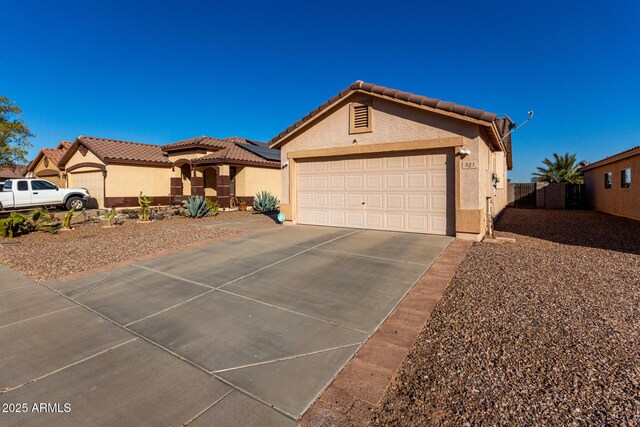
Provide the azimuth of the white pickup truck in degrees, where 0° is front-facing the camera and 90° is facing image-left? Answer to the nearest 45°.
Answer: approximately 270°

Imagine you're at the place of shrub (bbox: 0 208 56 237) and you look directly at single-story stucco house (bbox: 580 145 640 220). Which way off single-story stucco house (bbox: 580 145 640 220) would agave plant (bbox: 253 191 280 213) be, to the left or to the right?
left

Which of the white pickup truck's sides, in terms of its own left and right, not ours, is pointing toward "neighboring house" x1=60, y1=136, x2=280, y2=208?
front

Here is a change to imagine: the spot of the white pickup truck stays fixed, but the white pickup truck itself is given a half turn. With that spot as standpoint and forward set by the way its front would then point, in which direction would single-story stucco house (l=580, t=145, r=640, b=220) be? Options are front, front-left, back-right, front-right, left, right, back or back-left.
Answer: back-left

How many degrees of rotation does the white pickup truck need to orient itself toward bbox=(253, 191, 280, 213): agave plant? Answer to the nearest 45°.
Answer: approximately 45° to its right

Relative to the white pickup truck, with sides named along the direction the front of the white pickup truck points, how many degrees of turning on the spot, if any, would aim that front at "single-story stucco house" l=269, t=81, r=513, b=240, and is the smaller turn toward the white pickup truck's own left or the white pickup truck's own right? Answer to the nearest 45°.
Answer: approximately 45° to the white pickup truck's own right

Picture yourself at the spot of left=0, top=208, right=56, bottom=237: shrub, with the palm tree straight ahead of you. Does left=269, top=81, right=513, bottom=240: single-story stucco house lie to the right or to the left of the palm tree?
right

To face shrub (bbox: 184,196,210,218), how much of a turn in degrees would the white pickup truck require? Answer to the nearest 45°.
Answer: approximately 45° to its right

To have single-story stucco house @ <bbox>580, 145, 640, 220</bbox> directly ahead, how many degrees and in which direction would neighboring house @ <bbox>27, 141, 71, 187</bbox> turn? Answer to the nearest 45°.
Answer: approximately 90° to its left

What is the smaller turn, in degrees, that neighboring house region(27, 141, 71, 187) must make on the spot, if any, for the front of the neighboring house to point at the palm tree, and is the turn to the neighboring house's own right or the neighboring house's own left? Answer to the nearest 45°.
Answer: approximately 90° to the neighboring house's own left

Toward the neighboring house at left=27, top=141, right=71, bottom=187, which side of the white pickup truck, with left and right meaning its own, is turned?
left

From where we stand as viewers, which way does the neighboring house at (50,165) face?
facing the viewer and to the left of the viewer

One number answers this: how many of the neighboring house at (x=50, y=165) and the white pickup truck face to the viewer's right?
1

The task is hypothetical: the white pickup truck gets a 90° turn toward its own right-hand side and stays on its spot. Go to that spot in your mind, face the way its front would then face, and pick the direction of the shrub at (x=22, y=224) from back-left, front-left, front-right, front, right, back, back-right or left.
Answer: front

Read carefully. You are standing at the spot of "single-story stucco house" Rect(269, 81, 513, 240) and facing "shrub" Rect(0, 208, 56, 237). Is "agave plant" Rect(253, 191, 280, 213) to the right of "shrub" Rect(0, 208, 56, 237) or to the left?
right

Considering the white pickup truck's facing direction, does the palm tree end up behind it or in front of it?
in front

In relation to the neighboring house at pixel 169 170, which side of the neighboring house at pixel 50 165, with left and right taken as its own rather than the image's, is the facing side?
left
